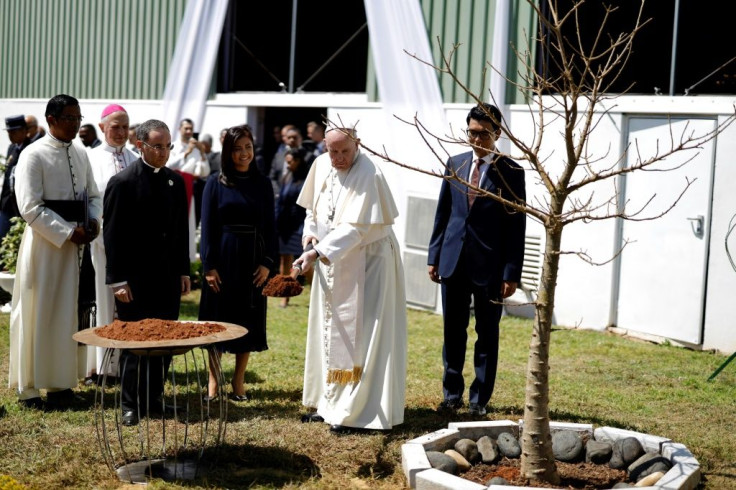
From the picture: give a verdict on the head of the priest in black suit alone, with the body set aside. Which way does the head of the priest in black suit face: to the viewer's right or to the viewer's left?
to the viewer's right

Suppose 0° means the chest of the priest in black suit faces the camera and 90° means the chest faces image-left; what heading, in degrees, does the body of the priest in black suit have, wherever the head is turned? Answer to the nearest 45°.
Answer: approximately 315°

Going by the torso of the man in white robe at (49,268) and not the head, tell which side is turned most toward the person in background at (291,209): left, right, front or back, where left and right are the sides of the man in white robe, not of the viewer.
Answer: left

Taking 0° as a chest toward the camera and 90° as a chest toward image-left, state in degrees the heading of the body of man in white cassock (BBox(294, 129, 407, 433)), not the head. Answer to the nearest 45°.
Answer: approximately 45°

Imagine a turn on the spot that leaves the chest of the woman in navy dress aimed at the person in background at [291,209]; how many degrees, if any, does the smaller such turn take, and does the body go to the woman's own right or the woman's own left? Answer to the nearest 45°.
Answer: approximately 180°

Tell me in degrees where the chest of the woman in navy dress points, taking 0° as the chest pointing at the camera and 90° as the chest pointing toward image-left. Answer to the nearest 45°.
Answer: approximately 0°

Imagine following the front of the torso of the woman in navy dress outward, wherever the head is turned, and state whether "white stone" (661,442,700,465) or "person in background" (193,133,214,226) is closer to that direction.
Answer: the white stone
